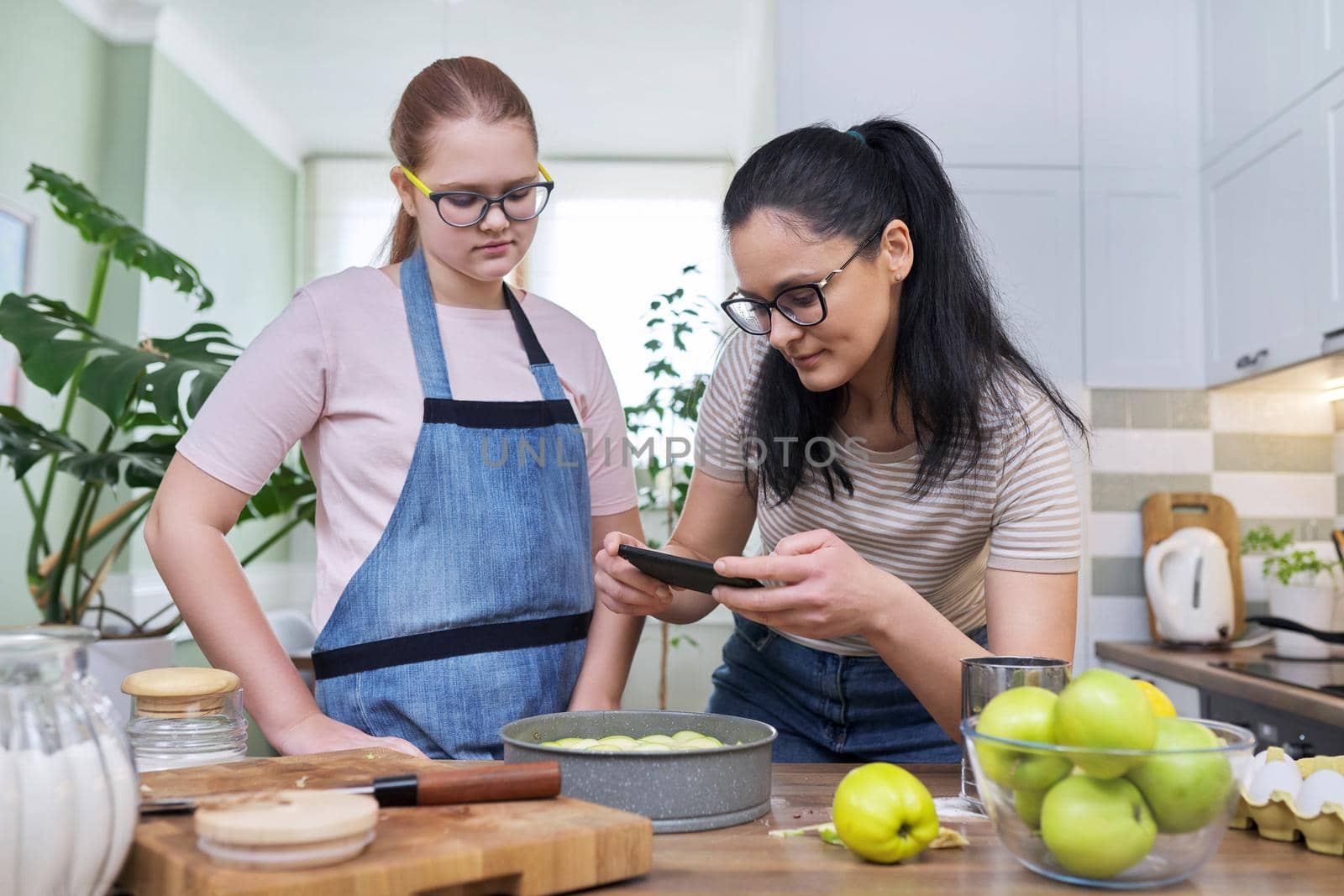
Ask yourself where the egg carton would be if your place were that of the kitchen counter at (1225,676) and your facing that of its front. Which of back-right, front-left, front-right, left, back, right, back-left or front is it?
front-left

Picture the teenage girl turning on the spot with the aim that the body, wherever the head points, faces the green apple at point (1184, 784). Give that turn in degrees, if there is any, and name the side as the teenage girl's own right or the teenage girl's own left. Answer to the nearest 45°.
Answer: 0° — they already face it

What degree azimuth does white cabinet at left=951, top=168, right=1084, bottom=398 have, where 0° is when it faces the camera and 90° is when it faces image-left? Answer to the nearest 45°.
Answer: approximately 0°

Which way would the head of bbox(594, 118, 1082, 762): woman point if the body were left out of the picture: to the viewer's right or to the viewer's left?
to the viewer's left

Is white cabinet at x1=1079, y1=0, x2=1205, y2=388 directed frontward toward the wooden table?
yes

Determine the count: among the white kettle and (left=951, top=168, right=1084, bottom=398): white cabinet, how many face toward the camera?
1

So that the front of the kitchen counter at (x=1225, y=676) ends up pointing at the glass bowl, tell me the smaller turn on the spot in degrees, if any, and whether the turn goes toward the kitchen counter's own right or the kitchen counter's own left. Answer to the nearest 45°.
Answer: approximately 45° to the kitchen counter's own left

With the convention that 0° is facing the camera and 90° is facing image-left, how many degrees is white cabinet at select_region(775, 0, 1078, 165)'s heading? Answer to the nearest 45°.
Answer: approximately 0°

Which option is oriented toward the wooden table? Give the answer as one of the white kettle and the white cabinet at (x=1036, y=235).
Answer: the white cabinet
